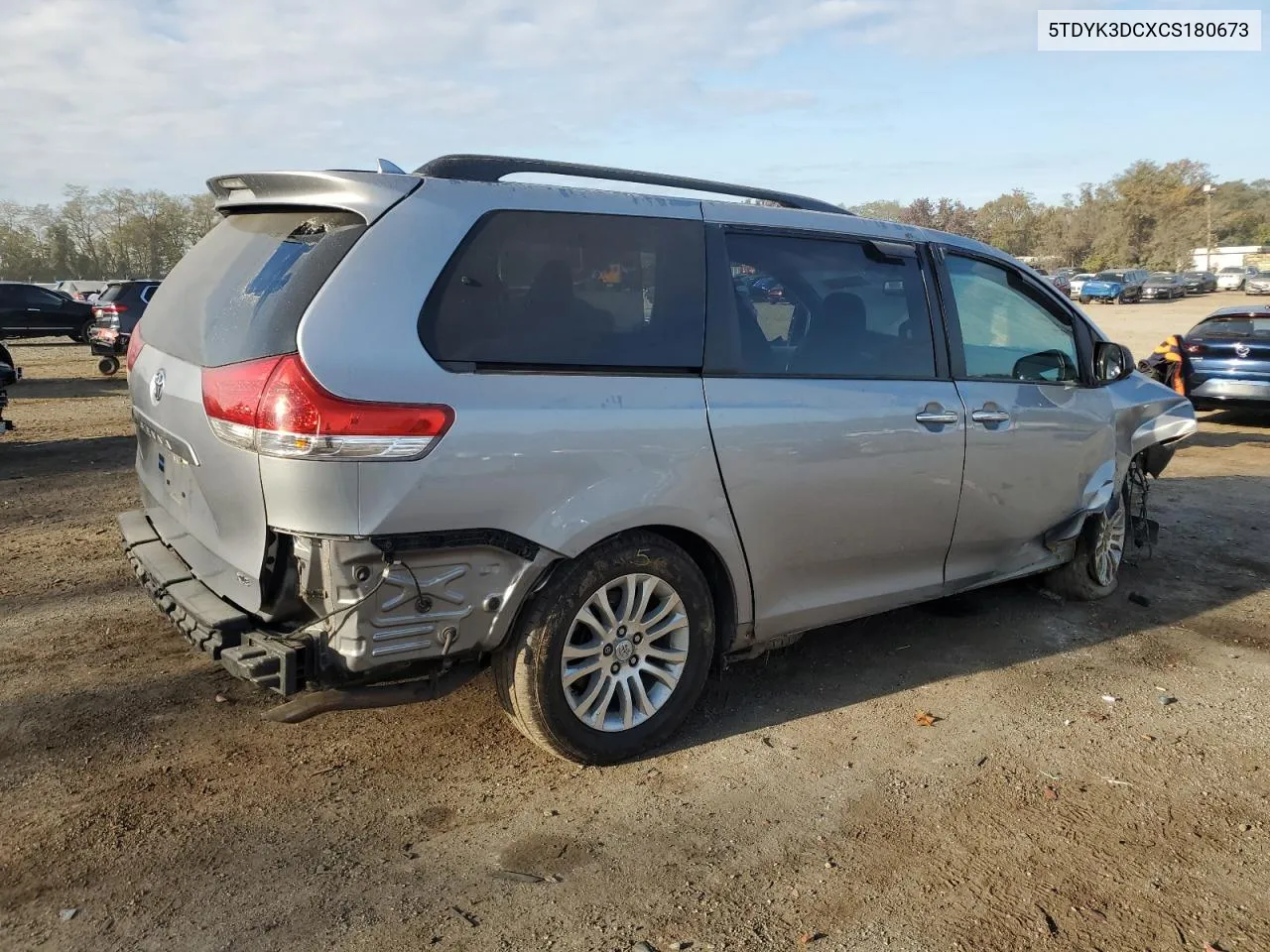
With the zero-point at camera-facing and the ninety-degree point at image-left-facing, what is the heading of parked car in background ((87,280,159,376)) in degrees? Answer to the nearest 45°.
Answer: approximately 225°

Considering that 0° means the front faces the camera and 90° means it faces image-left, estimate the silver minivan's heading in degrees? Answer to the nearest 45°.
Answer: approximately 225°

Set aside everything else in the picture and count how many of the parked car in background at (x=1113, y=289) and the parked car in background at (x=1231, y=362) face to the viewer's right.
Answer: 0

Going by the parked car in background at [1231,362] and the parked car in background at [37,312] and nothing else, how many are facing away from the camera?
1

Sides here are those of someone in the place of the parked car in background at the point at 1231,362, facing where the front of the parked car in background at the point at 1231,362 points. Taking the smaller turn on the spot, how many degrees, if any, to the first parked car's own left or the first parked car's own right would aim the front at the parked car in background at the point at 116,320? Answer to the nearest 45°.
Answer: approximately 90° to the first parked car's own left

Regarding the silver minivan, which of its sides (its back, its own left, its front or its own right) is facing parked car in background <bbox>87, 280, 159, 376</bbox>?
left

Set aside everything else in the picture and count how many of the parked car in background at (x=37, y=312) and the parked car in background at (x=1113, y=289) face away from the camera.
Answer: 0

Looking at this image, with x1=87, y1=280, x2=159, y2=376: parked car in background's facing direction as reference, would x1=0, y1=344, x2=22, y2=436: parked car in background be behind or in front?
behind

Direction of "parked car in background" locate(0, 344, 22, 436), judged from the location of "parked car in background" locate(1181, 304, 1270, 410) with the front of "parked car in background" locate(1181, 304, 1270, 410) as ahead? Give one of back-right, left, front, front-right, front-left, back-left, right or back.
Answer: back-left

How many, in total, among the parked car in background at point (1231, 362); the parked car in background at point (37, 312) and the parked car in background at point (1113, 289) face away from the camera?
1

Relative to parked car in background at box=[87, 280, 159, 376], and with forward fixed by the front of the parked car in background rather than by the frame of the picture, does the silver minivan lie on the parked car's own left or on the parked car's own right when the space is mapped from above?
on the parked car's own right

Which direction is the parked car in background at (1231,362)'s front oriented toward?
away from the camera

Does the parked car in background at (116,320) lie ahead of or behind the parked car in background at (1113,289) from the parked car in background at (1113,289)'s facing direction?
ahead

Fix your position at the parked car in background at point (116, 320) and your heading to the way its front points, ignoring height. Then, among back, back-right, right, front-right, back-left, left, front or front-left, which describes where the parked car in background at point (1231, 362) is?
right

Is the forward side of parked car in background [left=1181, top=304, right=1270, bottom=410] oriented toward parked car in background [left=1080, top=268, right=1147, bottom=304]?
yes
